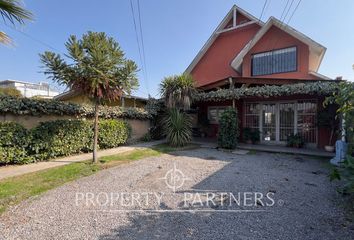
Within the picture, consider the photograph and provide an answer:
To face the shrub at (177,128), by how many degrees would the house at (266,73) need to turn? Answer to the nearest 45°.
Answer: approximately 45° to its right

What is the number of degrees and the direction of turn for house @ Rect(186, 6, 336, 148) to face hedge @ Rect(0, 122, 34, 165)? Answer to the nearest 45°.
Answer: approximately 45° to its right

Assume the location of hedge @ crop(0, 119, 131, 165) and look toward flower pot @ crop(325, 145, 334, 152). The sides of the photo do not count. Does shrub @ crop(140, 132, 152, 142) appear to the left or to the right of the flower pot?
left

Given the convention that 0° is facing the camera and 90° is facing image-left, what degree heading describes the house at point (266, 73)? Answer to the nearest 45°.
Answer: approximately 0°

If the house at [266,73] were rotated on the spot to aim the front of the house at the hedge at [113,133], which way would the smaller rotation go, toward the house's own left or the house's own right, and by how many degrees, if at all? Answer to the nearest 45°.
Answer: approximately 45° to the house's own right

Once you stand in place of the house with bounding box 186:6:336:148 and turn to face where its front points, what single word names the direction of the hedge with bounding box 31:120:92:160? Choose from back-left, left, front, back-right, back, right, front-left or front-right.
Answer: front-right

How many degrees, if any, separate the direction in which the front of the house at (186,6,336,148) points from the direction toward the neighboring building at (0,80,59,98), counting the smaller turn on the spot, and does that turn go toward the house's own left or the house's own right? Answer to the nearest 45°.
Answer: approximately 90° to the house's own right

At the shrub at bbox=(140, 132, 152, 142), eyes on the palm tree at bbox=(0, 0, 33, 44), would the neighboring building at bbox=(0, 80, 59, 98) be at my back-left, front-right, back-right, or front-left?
back-right

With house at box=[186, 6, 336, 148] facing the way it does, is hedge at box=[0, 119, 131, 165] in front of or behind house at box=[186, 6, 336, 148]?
in front
